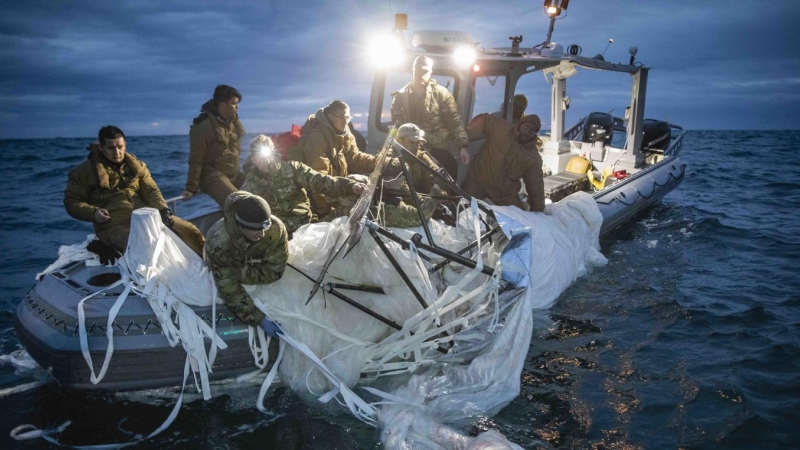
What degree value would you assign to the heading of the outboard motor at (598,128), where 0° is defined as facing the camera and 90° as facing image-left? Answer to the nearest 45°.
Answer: approximately 45°

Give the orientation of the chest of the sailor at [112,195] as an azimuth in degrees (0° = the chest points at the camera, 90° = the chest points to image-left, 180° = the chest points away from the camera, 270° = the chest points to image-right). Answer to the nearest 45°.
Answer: approximately 315°

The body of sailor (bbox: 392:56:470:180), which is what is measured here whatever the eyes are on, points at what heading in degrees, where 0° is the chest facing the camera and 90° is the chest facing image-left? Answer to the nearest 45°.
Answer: approximately 0°

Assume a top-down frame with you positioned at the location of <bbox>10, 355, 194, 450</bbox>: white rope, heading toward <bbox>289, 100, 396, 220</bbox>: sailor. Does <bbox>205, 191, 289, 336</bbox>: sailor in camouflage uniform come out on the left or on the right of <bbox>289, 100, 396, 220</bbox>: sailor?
right

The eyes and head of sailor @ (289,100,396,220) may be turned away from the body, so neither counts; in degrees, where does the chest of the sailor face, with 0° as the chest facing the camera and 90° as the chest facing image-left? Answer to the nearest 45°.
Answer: approximately 315°

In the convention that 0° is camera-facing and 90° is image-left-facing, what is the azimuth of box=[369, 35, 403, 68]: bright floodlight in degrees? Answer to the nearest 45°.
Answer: approximately 0°

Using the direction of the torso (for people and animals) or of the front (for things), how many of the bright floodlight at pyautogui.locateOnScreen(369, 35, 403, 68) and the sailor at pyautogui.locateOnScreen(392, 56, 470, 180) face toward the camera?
2
